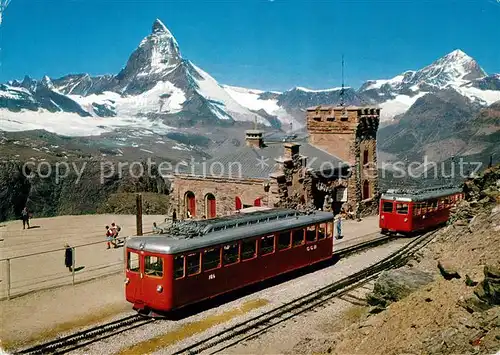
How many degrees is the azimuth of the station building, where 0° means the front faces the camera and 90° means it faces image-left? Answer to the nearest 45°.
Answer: approximately 315°

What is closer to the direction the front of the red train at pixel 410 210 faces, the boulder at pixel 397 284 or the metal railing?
the metal railing

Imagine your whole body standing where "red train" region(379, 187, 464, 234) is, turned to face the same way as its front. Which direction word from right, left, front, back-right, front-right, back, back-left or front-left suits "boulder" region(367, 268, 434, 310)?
front-left

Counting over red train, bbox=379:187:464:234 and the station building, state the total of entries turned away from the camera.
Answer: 0

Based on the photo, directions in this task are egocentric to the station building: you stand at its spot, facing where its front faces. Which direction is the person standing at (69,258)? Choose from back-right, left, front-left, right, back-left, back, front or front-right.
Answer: right

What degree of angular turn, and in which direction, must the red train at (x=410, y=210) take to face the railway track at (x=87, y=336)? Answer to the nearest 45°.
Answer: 0° — it already faces it

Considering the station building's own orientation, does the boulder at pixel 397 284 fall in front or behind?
in front
